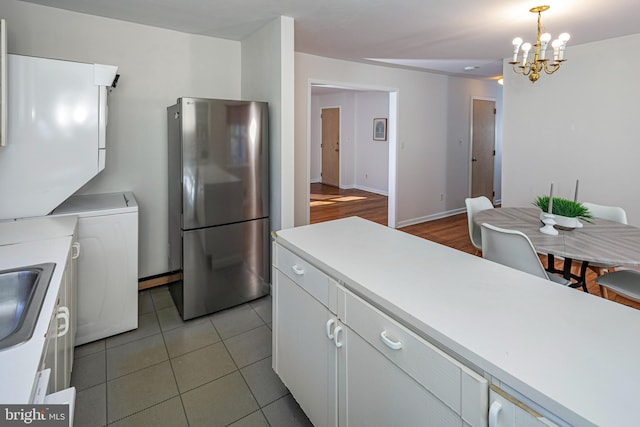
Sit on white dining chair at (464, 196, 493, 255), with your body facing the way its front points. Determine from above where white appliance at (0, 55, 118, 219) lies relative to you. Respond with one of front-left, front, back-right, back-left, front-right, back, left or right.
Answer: right

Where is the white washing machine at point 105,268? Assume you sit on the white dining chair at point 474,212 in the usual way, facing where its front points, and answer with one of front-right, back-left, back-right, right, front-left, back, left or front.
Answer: right

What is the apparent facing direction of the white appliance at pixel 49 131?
to the viewer's right

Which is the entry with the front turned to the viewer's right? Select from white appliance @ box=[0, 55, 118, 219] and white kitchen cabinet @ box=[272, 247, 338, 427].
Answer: the white appliance

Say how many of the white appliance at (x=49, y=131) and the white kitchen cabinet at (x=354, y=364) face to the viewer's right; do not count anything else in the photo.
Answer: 1

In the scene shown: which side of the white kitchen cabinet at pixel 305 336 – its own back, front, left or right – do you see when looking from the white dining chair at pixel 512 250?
back

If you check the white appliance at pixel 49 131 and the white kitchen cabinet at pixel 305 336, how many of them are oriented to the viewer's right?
1

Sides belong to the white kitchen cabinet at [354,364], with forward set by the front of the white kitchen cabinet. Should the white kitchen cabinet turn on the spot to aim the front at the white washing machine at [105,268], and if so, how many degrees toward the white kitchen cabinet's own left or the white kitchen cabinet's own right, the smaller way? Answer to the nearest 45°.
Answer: approximately 90° to the white kitchen cabinet's own right
